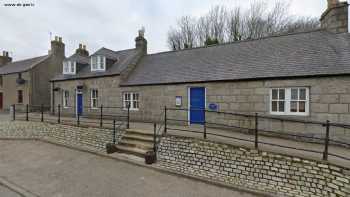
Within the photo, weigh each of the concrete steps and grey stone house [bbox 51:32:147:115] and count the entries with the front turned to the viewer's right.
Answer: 0

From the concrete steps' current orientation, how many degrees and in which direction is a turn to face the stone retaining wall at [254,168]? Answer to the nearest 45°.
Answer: approximately 90° to its left

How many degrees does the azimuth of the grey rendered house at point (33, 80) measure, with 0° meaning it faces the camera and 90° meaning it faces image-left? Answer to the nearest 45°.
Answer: approximately 45°

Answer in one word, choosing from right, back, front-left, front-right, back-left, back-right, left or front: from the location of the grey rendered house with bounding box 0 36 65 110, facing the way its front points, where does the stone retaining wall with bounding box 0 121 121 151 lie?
front-left

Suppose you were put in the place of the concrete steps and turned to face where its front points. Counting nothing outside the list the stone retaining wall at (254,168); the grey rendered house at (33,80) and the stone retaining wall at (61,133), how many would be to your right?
2

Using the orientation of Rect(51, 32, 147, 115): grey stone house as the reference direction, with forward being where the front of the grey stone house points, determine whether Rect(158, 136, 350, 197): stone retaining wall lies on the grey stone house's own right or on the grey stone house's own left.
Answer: on the grey stone house's own left

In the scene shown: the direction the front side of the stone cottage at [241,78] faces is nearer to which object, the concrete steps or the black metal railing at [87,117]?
the concrete steps

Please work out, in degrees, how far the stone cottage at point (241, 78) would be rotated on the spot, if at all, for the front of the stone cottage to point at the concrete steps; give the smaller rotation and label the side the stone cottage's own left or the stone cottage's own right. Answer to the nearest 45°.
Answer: approximately 45° to the stone cottage's own right

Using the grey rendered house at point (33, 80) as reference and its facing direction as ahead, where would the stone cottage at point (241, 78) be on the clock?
The stone cottage is roughly at 10 o'clock from the grey rendered house.

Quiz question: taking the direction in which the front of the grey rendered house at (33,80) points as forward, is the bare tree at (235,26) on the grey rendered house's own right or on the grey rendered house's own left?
on the grey rendered house's own left

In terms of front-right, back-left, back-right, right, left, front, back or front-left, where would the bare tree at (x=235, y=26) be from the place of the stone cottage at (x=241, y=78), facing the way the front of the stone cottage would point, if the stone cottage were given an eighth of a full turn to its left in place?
back

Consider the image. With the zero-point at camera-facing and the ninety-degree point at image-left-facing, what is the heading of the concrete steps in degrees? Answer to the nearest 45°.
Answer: approximately 45°
